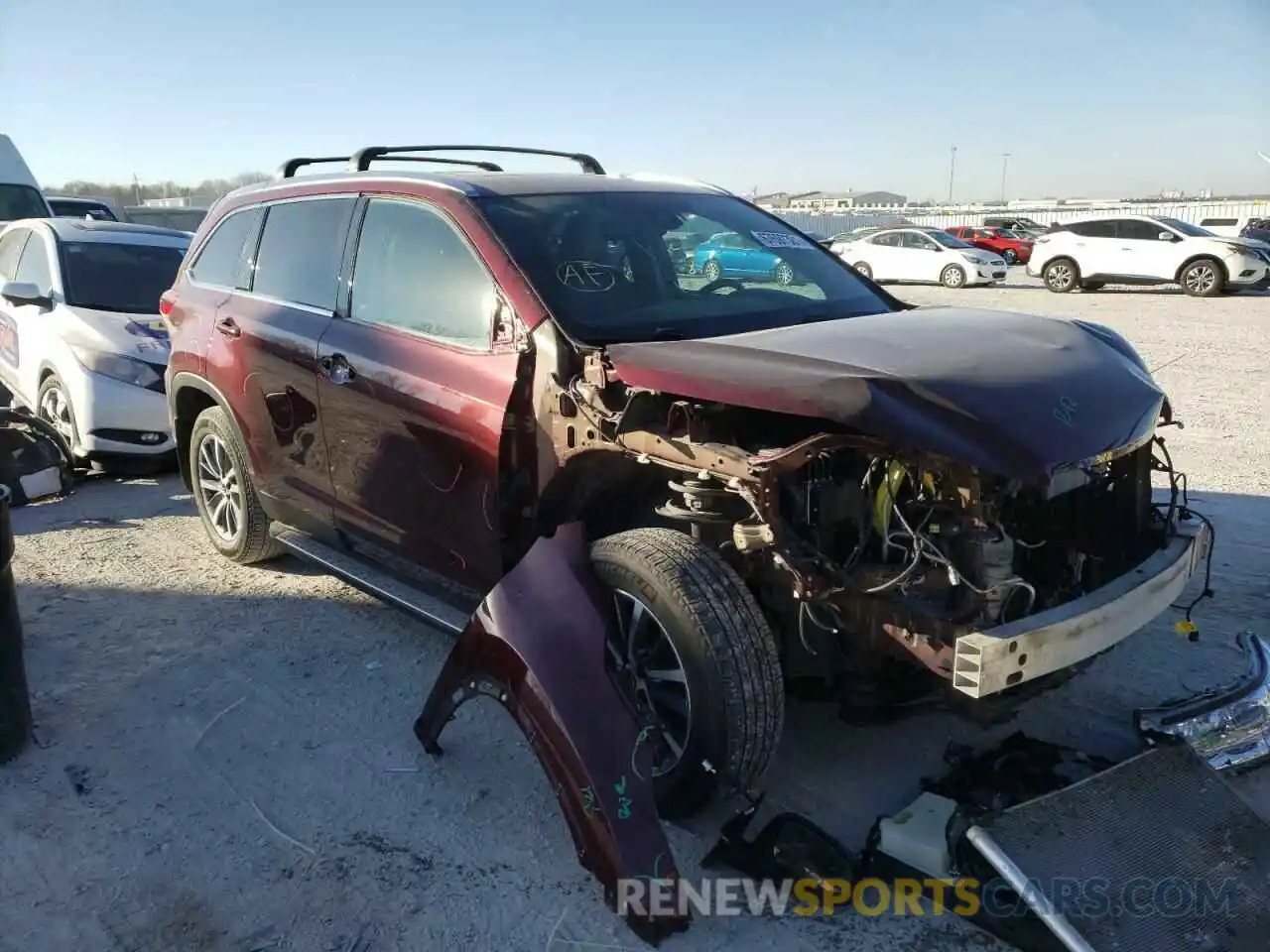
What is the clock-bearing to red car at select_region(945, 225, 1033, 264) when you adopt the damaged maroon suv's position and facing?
The red car is roughly at 8 o'clock from the damaged maroon suv.

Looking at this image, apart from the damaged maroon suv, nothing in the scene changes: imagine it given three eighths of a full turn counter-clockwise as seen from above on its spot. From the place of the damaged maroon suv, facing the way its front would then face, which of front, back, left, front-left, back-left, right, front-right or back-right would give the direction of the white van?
front-left

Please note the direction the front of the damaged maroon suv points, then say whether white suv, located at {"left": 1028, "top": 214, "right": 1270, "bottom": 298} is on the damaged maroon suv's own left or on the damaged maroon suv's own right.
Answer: on the damaged maroon suv's own left

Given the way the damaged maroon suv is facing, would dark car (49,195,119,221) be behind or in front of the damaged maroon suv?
behind

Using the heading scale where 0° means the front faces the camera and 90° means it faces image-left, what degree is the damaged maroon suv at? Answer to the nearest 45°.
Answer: approximately 315°
